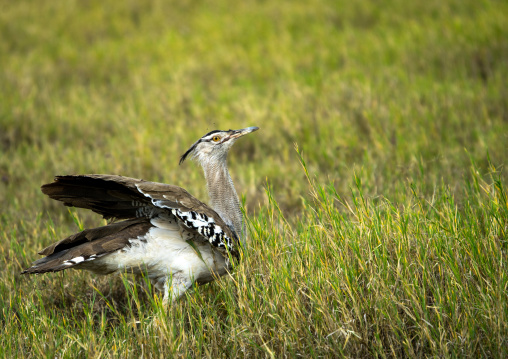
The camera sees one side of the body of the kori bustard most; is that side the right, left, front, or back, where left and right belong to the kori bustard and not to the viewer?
right
